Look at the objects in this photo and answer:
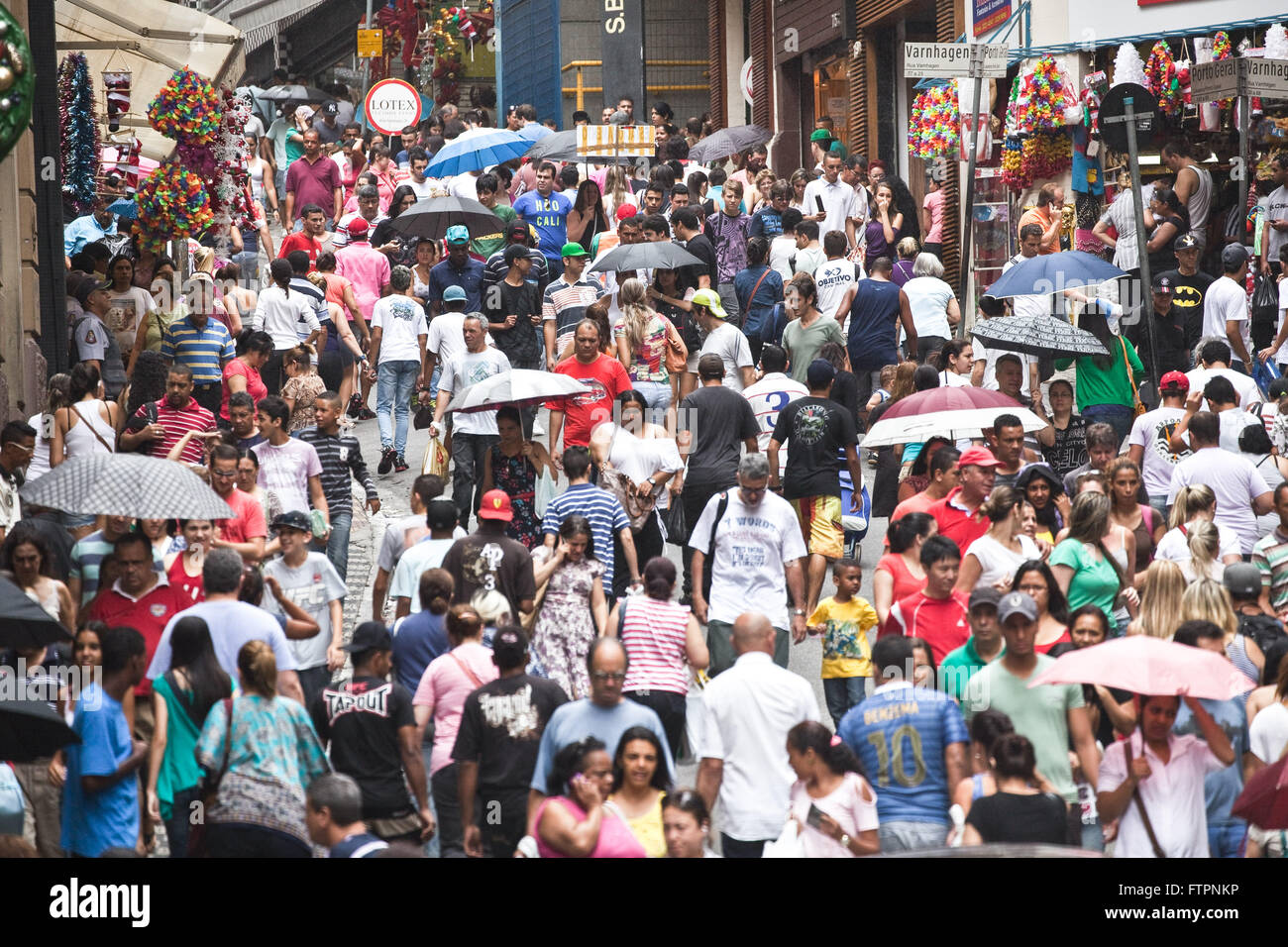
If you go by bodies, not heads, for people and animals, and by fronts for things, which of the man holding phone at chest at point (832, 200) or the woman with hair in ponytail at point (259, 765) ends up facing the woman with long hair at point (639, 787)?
the man holding phone at chest

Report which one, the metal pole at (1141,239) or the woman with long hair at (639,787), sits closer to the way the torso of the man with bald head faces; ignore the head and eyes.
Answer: the metal pole

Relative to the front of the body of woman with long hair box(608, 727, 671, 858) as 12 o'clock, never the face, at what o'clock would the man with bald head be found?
The man with bald head is roughly at 7 o'clock from the woman with long hair.

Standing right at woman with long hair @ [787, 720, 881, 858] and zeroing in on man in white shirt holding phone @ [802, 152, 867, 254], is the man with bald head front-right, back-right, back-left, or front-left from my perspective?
front-left

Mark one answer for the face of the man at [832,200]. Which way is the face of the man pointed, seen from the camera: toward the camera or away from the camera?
toward the camera

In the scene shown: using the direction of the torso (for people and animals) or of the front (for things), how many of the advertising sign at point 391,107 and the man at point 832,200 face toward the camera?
2

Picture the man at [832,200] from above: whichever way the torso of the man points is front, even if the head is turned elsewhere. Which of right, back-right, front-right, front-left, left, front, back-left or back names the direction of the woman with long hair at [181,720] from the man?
front

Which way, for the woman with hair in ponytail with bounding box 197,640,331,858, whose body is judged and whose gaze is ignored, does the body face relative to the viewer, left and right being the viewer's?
facing away from the viewer

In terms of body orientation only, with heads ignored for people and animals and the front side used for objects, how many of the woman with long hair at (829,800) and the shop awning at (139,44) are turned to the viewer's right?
1

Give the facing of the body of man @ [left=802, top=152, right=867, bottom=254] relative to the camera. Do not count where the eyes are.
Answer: toward the camera

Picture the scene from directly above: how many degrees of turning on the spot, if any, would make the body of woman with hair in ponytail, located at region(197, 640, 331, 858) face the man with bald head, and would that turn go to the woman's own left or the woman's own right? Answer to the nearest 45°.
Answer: approximately 90° to the woman's own right

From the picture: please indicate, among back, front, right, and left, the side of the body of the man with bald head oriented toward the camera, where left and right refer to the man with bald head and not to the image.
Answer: back

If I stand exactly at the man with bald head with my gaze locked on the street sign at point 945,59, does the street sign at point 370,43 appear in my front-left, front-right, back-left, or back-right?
front-left

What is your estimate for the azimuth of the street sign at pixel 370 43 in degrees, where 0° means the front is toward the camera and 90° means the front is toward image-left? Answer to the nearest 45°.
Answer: approximately 0°

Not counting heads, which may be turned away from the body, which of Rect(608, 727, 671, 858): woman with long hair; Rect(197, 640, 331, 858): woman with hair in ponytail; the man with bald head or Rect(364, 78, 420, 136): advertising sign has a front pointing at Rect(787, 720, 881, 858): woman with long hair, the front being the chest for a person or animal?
the advertising sign

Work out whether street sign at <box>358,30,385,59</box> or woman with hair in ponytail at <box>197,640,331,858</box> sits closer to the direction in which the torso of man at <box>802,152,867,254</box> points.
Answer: the woman with hair in ponytail

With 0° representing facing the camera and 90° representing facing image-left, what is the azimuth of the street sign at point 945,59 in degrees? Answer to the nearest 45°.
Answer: approximately 0°

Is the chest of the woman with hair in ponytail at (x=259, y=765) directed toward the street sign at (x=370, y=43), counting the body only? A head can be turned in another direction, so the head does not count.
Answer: yes

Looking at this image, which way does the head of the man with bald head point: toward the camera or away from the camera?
away from the camera

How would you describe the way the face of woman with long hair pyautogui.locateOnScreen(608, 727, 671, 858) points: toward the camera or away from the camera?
toward the camera

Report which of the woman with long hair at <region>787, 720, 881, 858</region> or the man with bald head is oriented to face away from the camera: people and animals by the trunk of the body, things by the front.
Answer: the man with bald head

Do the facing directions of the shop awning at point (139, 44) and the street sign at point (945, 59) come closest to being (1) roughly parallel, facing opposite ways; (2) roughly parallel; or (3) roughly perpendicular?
roughly perpendicular
